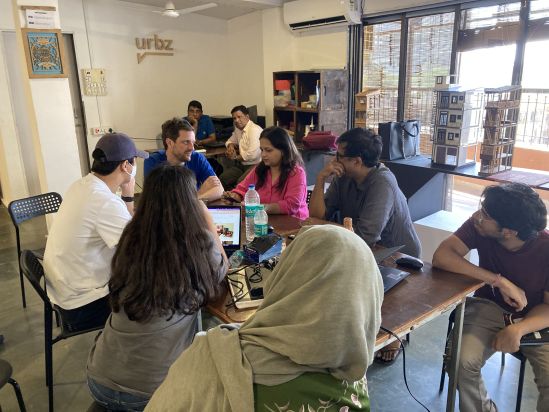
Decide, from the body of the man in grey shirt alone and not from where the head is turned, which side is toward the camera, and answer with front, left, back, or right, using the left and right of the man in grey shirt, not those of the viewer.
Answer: left

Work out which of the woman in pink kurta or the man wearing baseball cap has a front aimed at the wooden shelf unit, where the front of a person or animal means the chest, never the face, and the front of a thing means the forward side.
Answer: the man wearing baseball cap

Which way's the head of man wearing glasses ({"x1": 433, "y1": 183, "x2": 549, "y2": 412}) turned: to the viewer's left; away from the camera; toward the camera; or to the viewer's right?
to the viewer's left

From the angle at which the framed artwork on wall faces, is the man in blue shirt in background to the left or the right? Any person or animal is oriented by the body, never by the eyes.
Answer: on its left

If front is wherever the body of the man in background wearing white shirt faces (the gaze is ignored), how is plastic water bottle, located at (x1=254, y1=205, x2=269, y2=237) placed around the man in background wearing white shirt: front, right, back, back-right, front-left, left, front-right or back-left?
front-left

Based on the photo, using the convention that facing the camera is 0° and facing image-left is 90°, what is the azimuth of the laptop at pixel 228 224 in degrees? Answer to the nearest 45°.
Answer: approximately 0°

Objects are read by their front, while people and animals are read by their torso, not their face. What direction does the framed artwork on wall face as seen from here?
toward the camera

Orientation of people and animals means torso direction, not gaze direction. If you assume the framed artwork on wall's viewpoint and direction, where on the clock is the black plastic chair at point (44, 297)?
The black plastic chair is roughly at 12 o'clock from the framed artwork on wall.

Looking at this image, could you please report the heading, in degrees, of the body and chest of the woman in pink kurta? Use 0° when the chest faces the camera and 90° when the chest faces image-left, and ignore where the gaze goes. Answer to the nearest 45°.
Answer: approximately 45°

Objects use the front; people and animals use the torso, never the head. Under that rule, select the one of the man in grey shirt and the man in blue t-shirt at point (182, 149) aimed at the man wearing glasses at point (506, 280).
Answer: the man in blue t-shirt

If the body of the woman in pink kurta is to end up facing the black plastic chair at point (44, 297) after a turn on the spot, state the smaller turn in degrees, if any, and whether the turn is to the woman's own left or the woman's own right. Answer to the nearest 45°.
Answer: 0° — they already face it

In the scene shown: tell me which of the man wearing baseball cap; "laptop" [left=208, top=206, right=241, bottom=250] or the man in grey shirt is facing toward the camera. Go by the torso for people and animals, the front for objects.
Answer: the laptop

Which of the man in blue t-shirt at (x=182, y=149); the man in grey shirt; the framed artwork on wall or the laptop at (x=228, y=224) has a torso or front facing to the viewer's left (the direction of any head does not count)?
the man in grey shirt

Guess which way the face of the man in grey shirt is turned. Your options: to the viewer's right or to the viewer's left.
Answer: to the viewer's left
